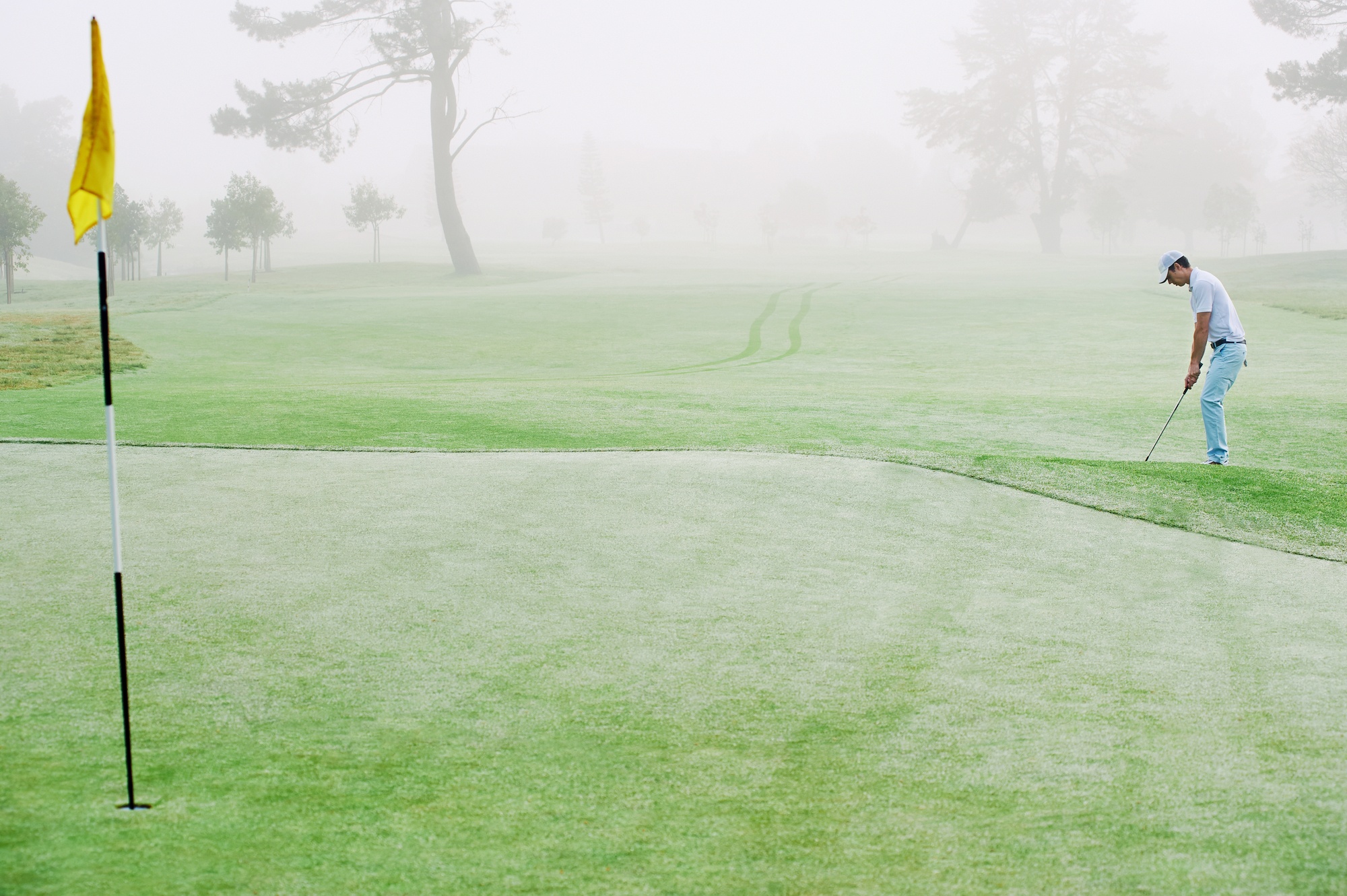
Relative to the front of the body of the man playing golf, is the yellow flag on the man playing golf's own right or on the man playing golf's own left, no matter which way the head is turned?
on the man playing golf's own left

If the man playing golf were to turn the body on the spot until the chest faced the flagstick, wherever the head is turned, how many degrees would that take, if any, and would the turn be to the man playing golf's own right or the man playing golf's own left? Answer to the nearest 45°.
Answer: approximately 90° to the man playing golf's own left

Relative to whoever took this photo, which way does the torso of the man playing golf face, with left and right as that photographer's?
facing to the left of the viewer
